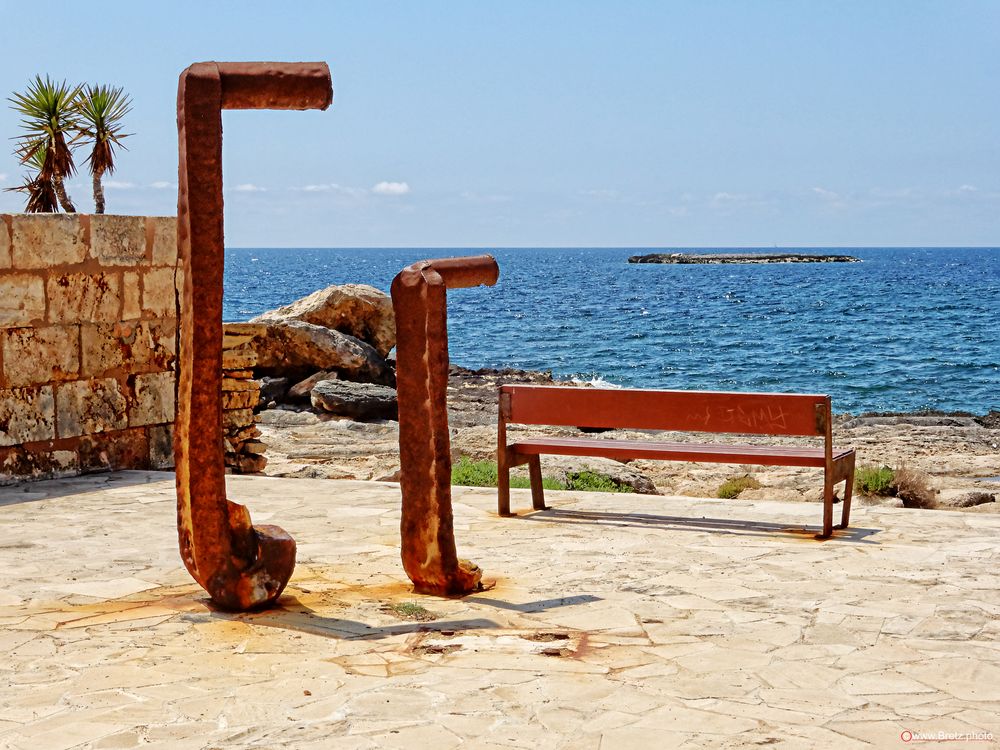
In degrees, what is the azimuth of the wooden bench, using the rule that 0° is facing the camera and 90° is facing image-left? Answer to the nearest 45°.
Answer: approximately 180°

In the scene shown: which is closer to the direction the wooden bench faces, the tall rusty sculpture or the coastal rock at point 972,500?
the coastal rock

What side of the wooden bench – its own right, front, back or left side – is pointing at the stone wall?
left

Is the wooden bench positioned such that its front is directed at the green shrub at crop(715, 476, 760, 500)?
yes

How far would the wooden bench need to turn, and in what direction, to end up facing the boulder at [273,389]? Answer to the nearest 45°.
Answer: approximately 45° to its left

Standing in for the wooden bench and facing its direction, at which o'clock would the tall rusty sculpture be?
The tall rusty sculpture is roughly at 7 o'clock from the wooden bench.

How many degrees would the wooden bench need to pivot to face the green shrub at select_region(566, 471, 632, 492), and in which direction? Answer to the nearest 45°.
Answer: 0° — it already faces it
